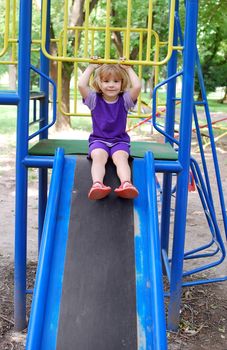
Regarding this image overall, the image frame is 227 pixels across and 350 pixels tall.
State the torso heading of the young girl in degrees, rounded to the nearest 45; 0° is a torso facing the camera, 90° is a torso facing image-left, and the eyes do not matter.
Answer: approximately 0°

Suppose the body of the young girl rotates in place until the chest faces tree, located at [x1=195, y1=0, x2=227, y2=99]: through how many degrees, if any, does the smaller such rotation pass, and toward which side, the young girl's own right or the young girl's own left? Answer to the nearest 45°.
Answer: approximately 180°

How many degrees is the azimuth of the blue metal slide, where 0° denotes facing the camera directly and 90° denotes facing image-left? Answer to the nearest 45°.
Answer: approximately 0°
